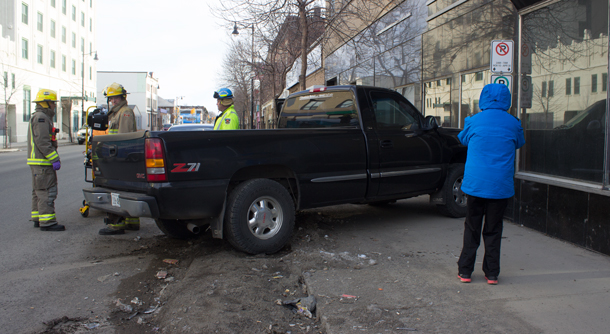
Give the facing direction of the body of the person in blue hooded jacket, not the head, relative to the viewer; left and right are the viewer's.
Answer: facing away from the viewer

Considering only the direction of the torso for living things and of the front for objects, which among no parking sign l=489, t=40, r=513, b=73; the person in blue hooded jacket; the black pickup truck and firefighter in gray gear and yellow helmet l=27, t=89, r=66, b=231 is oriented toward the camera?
the no parking sign

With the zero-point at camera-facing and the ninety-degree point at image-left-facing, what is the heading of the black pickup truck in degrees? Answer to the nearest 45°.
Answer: approximately 225°

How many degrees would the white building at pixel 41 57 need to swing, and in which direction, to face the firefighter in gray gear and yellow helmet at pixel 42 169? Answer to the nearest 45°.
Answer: approximately 45° to its right

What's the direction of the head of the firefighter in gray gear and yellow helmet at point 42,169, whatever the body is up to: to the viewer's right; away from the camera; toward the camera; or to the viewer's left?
to the viewer's right

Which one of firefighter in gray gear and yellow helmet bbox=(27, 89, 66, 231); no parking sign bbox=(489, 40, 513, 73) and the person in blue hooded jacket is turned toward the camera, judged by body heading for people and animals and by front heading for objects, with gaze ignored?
the no parking sign

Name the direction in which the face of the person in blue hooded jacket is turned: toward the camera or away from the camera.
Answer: away from the camera

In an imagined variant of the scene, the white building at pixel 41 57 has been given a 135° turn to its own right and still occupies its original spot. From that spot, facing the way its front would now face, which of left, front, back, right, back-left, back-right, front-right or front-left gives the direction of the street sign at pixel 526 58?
left

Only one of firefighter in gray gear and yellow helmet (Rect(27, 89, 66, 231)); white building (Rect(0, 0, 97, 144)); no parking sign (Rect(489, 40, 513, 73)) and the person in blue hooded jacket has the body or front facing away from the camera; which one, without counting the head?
the person in blue hooded jacket

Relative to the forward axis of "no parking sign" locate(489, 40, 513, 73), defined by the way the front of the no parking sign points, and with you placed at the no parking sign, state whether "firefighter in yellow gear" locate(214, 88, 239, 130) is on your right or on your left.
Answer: on your right

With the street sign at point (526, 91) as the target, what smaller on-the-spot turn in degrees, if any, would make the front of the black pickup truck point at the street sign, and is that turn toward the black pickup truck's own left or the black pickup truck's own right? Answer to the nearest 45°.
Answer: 0° — it already faces it

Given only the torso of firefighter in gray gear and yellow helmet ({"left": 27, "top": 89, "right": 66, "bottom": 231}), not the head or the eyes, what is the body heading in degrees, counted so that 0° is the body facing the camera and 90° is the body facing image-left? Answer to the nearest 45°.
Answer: approximately 270°

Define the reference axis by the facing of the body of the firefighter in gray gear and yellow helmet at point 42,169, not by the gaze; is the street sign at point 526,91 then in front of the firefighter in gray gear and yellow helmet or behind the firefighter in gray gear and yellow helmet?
in front

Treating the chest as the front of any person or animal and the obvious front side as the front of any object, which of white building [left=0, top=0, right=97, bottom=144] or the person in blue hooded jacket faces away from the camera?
the person in blue hooded jacket

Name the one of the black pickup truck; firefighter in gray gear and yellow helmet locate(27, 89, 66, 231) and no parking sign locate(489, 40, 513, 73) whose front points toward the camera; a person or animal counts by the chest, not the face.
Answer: the no parking sign
